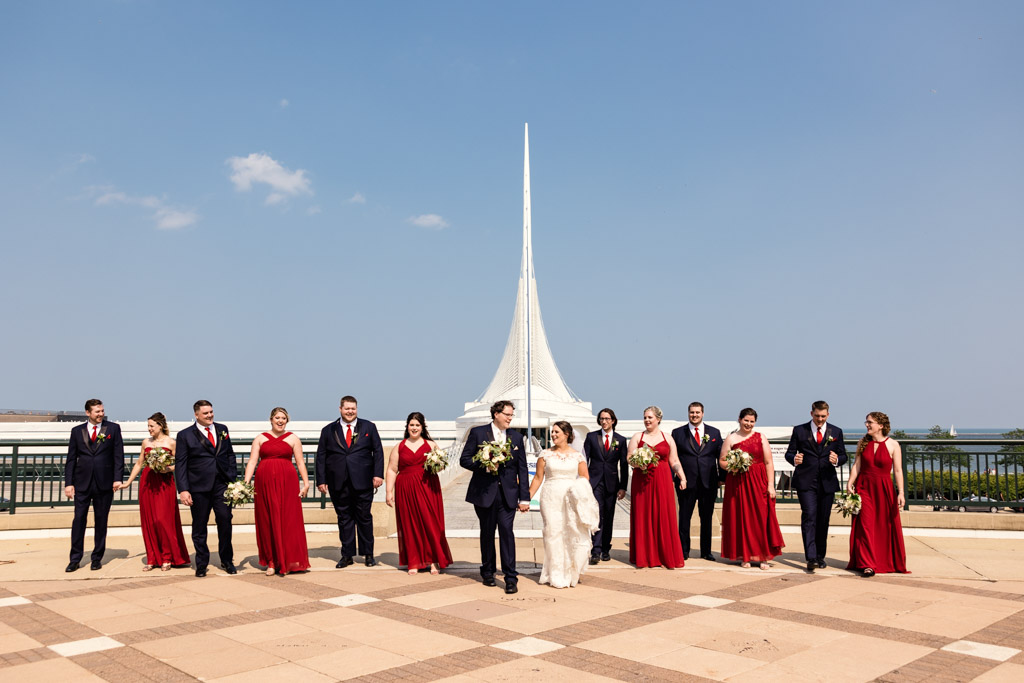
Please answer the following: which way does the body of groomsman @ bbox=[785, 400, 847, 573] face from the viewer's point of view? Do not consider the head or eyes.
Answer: toward the camera

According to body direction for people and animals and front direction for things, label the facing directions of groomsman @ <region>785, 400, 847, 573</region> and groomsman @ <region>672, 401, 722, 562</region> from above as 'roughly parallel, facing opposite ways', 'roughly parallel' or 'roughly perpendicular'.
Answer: roughly parallel

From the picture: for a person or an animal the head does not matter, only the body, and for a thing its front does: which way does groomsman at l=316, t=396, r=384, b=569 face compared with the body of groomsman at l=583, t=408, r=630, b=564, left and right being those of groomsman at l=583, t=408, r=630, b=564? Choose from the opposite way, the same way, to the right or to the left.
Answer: the same way

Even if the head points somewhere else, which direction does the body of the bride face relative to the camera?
toward the camera

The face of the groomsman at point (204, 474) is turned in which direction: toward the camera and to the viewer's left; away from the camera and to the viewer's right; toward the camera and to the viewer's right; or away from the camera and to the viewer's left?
toward the camera and to the viewer's right

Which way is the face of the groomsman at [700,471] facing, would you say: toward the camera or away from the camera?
toward the camera

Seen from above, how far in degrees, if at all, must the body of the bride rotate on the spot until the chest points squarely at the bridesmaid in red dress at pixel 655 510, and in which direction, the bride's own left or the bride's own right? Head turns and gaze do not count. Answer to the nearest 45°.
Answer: approximately 135° to the bride's own left

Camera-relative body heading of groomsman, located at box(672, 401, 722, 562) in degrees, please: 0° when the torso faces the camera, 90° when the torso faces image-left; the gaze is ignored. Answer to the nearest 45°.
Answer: approximately 0°

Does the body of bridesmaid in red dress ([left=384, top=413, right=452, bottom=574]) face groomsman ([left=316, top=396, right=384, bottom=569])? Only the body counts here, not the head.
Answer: no

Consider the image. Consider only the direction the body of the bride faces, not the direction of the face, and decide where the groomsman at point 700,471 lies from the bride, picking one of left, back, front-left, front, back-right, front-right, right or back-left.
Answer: back-left

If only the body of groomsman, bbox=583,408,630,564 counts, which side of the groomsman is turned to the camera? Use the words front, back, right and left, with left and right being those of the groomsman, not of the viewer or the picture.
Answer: front

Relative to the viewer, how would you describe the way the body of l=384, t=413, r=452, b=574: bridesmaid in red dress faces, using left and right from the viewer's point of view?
facing the viewer

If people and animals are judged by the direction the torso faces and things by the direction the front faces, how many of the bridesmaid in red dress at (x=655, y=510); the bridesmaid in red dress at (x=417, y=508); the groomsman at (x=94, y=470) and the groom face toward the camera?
4

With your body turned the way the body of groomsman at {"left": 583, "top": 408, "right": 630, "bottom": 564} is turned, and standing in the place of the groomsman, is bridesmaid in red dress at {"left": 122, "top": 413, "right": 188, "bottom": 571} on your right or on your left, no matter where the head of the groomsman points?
on your right

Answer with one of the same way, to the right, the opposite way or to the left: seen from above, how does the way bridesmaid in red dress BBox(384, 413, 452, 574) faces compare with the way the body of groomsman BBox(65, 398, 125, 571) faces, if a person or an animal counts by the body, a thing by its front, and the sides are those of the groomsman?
the same way

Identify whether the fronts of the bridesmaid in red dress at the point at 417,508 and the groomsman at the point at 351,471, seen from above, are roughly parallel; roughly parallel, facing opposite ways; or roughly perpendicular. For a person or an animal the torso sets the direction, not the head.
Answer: roughly parallel

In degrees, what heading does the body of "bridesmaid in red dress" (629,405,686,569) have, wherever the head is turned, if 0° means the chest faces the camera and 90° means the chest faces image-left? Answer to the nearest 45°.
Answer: approximately 0°

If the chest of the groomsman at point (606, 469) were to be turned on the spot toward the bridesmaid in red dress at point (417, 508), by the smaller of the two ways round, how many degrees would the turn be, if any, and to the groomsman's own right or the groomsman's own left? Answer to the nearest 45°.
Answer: approximately 45° to the groomsman's own right

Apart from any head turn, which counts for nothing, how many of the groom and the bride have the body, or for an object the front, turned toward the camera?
2
